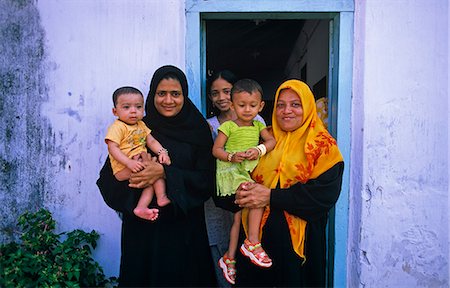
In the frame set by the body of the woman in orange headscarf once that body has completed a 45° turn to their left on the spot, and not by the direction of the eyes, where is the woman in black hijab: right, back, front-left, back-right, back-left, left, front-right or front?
right

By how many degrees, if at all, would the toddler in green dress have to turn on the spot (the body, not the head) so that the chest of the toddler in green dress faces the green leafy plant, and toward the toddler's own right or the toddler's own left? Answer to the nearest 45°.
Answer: approximately 90° to the toddler's own right

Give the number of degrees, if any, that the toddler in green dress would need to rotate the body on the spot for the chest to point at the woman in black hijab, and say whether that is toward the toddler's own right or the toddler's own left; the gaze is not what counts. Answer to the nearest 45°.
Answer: approximately 90° to the toddler's own right

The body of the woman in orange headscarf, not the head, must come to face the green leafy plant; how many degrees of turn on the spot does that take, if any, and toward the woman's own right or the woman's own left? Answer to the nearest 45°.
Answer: approximately 45° to the woman's own right

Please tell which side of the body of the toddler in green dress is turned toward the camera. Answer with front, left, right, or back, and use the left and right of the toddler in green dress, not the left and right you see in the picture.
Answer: front
